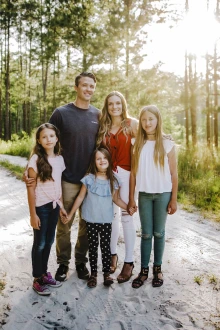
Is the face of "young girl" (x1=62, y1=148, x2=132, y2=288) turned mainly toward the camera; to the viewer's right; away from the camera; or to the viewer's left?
toward the camera

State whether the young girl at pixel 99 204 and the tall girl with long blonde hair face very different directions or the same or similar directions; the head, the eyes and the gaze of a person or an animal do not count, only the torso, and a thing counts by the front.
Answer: same or similar directions

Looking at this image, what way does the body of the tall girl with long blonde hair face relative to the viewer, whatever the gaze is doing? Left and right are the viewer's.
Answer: facing the viewer

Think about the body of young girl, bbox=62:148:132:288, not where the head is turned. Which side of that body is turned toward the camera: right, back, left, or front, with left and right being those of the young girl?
front

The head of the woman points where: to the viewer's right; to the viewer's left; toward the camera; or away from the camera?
toward the camera

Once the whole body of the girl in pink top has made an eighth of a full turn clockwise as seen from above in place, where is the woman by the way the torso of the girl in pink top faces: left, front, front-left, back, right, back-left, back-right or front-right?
left

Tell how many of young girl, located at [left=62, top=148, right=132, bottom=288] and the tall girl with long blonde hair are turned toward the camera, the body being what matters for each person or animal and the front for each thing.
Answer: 2

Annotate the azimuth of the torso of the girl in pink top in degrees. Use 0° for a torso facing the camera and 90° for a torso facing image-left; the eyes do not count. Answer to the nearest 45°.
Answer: approximately 315°

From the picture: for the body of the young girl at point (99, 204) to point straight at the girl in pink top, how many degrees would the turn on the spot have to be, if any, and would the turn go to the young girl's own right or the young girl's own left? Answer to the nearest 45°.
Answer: approximately 90° to the young girl's own right

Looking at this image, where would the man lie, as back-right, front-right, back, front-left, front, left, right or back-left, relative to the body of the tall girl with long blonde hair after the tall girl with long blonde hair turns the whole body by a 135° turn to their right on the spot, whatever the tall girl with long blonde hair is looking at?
front-left

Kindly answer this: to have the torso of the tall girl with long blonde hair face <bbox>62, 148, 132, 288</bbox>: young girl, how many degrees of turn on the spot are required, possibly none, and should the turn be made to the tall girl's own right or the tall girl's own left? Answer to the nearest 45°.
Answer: approximately 90° to the tall girl's own right
